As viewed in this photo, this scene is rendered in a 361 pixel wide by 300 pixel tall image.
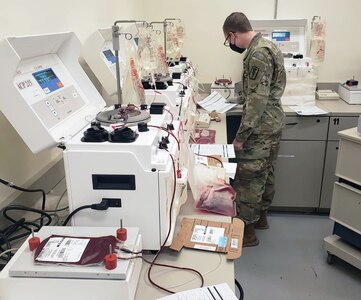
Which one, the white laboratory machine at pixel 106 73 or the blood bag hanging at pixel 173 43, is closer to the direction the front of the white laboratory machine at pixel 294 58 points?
the white laboratory machine

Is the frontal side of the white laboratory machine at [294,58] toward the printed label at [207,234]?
yes

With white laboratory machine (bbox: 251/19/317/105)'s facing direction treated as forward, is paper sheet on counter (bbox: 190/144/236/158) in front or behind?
in front

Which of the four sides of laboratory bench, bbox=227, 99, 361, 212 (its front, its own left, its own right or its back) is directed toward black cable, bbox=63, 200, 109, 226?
front

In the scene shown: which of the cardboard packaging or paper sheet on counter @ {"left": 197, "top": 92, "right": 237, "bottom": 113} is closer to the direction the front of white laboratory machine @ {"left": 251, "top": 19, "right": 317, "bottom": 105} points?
the cardboard packaging

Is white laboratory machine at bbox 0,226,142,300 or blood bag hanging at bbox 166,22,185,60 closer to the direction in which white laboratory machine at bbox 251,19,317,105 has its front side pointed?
the white laboratory machine

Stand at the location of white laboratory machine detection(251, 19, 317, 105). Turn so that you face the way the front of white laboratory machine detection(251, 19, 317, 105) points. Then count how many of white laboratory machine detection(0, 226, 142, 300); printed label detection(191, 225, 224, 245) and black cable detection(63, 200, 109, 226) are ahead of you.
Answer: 3

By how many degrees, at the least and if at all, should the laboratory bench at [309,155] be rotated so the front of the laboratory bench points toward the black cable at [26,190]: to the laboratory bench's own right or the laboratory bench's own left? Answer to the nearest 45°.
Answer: approximately 45° to the laboratory bench's own right

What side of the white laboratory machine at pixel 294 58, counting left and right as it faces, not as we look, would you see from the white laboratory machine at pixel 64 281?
front

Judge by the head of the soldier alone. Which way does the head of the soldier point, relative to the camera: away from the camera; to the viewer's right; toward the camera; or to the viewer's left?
to the viewer's left

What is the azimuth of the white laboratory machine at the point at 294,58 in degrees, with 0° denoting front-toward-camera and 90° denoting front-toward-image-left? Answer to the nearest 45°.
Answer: approximately 0°
